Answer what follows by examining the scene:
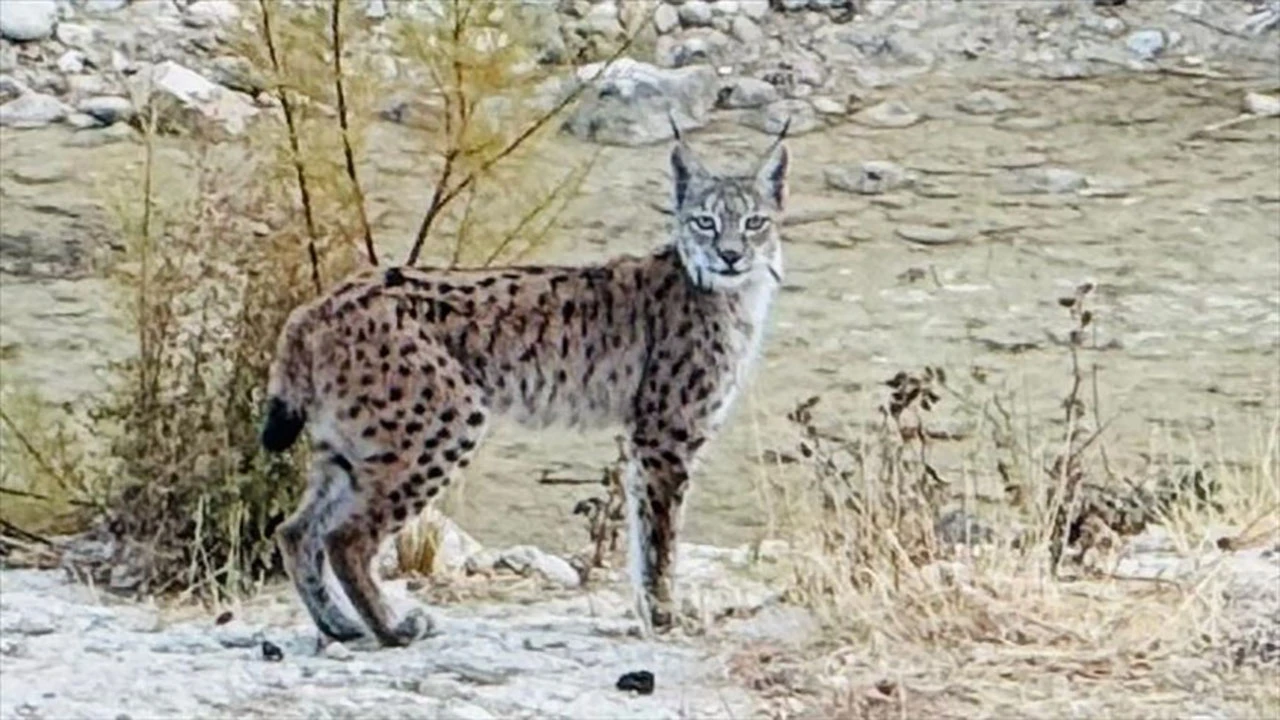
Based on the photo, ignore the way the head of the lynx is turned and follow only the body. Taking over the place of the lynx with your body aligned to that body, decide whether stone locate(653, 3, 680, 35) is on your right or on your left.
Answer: on your left

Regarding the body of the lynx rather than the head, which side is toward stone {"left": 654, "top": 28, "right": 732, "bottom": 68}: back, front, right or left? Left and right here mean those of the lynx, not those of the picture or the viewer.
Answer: left

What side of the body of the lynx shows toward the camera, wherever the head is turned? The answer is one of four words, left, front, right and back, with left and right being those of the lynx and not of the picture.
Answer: right

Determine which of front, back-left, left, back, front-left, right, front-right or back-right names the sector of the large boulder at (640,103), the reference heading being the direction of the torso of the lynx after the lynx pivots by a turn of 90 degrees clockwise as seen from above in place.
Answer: back
